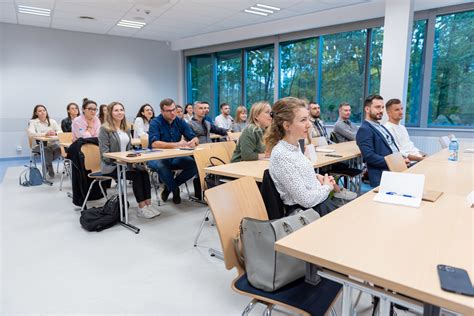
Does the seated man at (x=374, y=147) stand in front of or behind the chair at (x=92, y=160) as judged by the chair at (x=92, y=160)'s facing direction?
in front

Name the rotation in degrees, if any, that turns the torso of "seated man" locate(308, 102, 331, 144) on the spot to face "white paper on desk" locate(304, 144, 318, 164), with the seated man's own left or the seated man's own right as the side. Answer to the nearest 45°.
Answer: approximately 45° to the seated man's own right

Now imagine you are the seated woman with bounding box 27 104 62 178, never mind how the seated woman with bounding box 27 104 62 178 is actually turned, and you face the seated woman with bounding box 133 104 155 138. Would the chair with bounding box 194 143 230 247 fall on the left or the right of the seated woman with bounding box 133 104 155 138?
right
